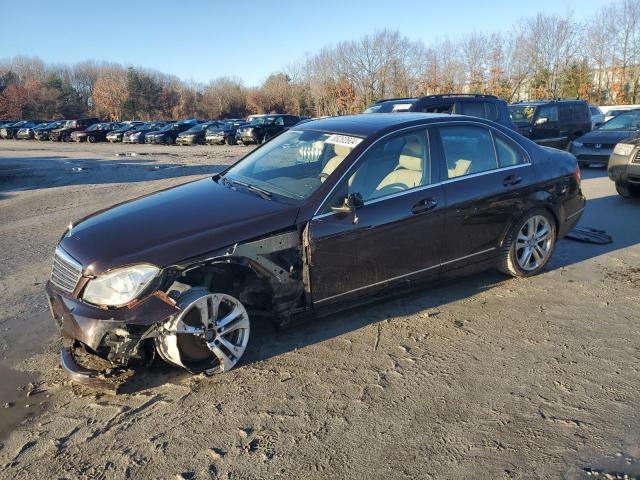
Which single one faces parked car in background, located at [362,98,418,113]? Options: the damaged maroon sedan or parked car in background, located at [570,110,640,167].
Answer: parked car in background, located at [570,110,640,167]

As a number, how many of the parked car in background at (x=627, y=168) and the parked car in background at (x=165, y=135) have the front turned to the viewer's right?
0

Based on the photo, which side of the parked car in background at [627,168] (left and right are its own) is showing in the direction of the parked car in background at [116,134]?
right

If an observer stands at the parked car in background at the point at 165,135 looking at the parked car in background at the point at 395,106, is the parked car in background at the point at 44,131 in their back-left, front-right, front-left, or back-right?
back-right

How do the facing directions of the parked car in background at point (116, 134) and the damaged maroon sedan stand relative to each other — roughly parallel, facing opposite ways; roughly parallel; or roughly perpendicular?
roughly parallel

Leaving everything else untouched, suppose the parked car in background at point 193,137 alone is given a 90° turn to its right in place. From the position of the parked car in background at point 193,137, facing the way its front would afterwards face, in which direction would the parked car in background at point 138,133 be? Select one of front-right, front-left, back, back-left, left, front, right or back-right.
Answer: front

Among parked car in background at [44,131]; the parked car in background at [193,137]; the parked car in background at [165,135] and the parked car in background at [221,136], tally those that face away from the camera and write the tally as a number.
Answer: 0

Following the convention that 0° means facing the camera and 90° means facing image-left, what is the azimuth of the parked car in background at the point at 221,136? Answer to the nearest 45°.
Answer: approximately 45°

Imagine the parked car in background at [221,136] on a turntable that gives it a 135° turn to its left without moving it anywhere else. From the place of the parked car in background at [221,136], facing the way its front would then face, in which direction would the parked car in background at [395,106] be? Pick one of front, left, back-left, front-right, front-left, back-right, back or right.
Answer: right

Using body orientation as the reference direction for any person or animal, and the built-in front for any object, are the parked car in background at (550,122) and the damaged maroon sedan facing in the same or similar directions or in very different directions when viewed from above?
same or similar directions

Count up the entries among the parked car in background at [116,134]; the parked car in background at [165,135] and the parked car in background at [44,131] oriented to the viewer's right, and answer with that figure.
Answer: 0

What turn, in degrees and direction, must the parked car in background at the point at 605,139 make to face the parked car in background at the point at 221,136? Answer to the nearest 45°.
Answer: approximately 90° to its right

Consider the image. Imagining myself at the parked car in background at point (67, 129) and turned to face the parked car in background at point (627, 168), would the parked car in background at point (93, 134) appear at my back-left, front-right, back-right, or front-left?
front-left

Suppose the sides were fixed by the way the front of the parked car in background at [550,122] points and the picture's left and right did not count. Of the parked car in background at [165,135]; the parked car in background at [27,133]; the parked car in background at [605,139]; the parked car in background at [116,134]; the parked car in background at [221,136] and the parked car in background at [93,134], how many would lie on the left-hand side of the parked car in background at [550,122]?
1

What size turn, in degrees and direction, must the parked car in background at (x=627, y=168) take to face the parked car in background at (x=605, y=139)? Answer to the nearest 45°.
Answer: approximately 135° to its right

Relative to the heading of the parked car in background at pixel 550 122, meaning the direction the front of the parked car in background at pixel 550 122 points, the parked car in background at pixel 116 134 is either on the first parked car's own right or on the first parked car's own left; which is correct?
on the first parked car's own right

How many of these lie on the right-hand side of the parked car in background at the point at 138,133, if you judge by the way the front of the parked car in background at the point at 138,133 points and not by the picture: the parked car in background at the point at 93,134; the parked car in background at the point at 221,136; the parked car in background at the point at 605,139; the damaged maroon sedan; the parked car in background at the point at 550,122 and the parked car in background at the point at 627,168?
1

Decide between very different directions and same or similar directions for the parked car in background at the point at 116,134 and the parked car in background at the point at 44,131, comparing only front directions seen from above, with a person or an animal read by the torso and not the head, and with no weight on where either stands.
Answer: same or similar directions
